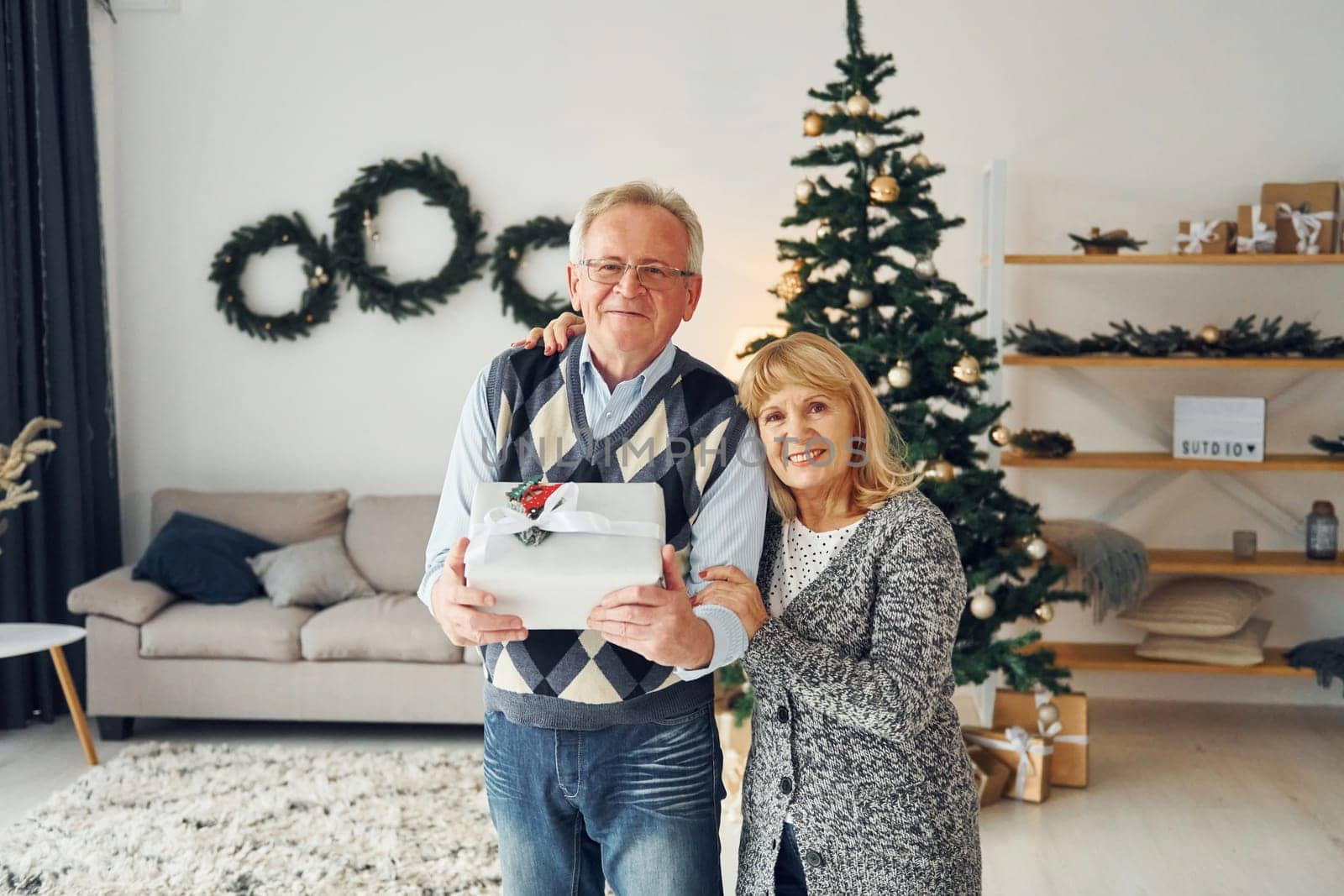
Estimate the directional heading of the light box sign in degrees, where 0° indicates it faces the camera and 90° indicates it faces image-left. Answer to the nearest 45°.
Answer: approximately 0°

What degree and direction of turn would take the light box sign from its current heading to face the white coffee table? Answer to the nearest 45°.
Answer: approximately 45° to its right

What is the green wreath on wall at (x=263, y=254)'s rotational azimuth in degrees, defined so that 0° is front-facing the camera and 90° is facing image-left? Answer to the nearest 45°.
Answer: approximately 0°

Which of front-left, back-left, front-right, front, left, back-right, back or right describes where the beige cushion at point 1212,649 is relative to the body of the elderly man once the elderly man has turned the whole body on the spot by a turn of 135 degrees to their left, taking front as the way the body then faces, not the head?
front

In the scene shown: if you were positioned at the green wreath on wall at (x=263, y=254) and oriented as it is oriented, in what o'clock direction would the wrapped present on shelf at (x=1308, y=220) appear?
The wrapped present on shelf is roughly at 10 o'clock from the green wreath on wall.
